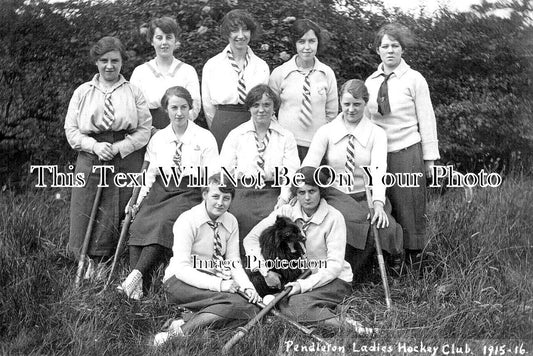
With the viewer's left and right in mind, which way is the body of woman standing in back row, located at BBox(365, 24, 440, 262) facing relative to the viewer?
facing the viewer and to the left of the viewer

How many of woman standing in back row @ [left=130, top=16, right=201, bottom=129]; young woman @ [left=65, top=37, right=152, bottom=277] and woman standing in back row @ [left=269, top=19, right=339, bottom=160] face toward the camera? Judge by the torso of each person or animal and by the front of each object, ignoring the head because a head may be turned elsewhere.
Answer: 3

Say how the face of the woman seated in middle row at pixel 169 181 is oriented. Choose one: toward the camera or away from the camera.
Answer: toward the camera

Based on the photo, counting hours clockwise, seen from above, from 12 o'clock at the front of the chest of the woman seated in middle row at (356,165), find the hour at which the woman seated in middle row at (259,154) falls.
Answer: the woman seated in middle row at (259,154) is roughly at 3 o'clock from the woman seated in middle row at (356,165).

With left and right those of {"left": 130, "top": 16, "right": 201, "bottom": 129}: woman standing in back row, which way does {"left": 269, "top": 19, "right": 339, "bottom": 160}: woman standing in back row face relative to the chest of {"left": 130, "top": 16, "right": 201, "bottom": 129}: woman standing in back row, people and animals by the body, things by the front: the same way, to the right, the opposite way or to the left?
the same way

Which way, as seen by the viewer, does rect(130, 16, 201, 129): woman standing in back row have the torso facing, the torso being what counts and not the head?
toward the camera

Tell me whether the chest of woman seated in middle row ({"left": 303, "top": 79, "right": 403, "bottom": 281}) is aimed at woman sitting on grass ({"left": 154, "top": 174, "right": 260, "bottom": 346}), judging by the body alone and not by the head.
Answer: no

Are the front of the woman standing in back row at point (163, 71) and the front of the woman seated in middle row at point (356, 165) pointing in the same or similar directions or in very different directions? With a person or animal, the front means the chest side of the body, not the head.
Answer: same or similar directions

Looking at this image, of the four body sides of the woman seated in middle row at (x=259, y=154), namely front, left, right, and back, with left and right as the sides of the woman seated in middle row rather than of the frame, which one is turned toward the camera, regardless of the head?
front

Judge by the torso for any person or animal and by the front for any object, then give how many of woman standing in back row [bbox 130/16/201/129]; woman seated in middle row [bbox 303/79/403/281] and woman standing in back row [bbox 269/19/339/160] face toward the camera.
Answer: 3

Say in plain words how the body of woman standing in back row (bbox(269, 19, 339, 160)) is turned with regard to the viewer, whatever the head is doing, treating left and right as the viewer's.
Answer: facing the viewer

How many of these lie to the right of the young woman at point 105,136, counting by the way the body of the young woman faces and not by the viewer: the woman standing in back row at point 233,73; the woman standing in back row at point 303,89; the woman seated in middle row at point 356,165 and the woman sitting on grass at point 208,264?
0

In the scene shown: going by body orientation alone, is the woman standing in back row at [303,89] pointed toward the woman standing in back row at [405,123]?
no

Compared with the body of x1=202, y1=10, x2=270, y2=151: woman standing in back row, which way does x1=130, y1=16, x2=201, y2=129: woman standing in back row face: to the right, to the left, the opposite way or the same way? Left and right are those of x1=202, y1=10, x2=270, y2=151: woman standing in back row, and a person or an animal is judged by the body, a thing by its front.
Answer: the same way

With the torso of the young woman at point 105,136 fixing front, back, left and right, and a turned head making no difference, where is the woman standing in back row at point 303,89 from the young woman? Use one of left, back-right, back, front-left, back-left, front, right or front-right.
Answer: left

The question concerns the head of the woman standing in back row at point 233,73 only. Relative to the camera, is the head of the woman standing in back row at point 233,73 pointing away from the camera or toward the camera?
toward the camera

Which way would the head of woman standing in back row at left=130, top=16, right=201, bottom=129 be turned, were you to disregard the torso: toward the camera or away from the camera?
toward the camera

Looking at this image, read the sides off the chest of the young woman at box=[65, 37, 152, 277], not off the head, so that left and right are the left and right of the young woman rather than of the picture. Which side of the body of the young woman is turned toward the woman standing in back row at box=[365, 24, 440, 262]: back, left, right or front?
left

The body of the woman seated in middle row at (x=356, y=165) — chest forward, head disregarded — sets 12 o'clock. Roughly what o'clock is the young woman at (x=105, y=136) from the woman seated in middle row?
The young woman is roughly at 3 o'clock from the woman seated in middle row.
